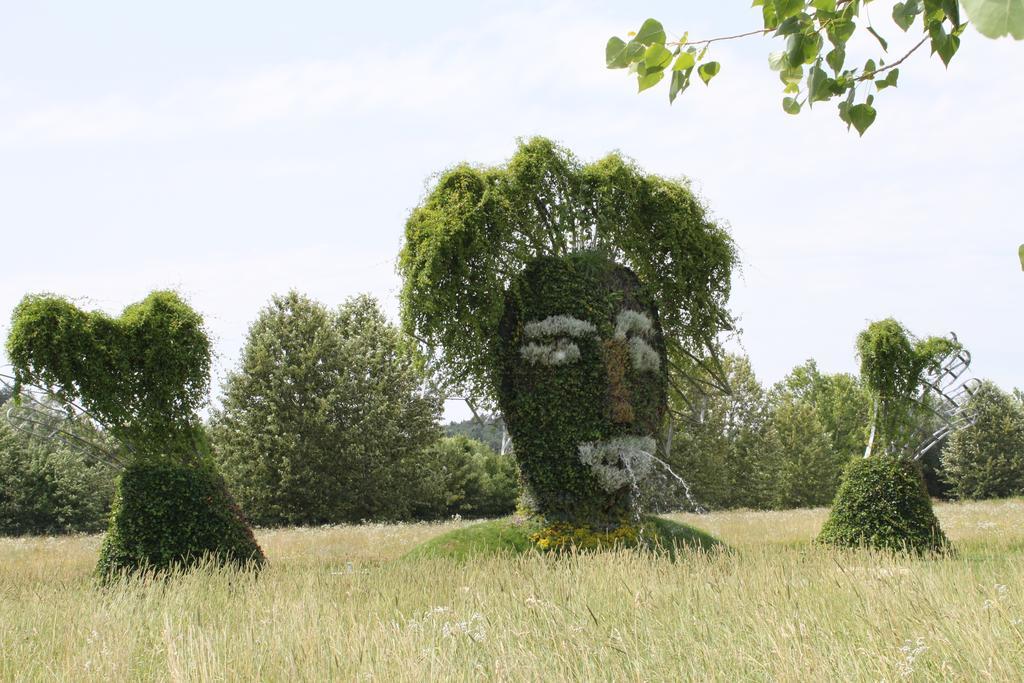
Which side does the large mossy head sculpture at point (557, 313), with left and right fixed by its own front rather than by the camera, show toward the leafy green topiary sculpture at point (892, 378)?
left

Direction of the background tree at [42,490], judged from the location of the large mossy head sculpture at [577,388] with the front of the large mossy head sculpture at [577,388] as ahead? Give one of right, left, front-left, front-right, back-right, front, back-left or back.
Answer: back

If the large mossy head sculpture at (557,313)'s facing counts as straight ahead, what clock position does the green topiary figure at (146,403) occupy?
The green topiary figure is roughly at 4 o'clock from the large mossy head sculpture.

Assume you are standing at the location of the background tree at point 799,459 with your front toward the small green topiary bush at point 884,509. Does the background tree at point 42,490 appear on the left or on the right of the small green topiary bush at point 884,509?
right

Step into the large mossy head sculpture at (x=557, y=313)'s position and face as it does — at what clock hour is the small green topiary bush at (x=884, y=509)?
The small green topiary bush is roughly at 10 o'clock from the large mossy head sculpture.

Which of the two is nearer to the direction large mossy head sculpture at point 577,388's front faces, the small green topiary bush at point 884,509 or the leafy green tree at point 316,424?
the small green topiary bush

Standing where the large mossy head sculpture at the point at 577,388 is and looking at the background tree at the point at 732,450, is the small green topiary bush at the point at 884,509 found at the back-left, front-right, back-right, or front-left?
front-right

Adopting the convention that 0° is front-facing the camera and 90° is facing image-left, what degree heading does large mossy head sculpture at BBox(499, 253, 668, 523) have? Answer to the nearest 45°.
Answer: approximately 315°

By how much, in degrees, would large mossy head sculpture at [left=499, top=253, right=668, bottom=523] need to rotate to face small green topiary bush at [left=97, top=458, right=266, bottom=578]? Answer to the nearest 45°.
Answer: approximately 135° to its right

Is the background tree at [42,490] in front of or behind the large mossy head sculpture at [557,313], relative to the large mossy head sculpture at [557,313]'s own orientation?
behind

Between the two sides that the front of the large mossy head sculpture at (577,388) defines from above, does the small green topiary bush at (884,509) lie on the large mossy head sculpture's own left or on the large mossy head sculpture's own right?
on the large mossy head sculpture's own left

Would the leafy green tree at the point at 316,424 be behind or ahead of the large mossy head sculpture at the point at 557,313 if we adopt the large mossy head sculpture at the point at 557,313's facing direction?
behind

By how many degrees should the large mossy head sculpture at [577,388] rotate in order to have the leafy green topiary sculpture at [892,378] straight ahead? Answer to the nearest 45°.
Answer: approximately 90° to its left

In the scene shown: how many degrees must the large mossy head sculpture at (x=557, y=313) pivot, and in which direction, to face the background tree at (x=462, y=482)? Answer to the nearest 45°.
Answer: approximately 135° to its left

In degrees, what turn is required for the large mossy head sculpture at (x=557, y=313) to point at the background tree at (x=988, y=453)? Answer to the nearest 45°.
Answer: approximately 90° to its left
